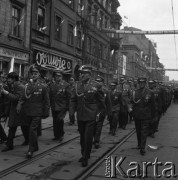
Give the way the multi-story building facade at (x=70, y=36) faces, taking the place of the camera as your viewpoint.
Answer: facing the viewer and to the right of the viewer

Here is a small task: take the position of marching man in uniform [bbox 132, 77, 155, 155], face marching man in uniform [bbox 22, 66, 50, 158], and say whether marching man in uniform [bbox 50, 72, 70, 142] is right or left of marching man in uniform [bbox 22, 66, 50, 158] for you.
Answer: right

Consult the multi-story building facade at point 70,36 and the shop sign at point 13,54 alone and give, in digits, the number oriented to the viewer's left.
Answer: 0

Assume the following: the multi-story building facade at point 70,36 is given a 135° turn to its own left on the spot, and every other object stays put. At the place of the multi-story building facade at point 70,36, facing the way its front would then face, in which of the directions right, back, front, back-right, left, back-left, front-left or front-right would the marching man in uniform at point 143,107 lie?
back
